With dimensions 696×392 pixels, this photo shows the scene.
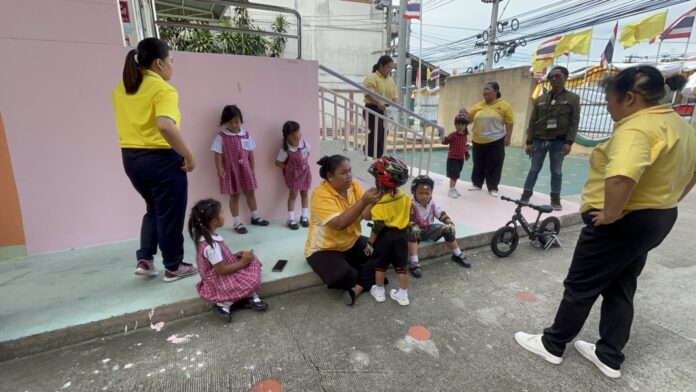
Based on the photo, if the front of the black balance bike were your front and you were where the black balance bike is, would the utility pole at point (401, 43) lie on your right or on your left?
on your right

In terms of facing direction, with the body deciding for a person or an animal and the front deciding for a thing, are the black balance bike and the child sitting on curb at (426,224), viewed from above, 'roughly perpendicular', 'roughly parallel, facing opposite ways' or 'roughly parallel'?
roughly perpendicular

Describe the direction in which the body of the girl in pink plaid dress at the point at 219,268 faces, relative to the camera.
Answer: to the viewer's right

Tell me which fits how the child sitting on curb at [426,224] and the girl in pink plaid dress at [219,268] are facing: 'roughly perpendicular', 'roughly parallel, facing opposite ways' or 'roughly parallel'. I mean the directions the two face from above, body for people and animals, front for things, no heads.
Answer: roughly perpendicular

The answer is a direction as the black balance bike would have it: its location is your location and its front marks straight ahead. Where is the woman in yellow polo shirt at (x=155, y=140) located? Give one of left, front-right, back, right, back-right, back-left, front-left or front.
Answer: front

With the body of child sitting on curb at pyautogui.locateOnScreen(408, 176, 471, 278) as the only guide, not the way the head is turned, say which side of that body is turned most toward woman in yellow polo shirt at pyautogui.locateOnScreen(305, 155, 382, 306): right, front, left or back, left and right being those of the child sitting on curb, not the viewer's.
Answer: right

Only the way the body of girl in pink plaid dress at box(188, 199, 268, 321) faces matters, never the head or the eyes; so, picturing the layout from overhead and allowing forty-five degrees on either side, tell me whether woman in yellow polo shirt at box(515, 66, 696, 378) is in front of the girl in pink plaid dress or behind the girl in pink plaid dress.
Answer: in front

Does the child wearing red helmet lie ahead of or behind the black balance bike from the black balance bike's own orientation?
ahead

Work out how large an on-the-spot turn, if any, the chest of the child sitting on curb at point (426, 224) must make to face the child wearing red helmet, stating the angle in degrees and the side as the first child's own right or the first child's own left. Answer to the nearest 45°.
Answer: approximately 45° to the first child's own right

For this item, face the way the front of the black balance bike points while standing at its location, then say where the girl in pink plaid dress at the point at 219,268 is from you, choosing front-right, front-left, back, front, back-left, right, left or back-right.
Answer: front

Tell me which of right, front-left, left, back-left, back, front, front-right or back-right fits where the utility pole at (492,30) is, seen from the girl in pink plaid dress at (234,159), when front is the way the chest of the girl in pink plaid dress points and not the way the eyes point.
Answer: left

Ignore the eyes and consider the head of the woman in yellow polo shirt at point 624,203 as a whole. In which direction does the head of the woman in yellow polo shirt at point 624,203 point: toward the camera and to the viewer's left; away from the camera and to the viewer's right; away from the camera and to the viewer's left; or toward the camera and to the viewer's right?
away from the camera and to the viewer's left

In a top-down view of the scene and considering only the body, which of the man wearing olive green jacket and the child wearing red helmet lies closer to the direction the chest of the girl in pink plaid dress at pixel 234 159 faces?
the child wearing red helmet

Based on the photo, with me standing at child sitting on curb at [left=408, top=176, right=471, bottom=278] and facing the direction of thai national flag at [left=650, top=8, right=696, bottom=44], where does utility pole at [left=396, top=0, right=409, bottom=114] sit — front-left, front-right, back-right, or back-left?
front-left

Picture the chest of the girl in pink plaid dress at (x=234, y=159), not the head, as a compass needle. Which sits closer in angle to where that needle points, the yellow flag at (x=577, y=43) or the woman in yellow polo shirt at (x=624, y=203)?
the woman in yellow polo shirt
